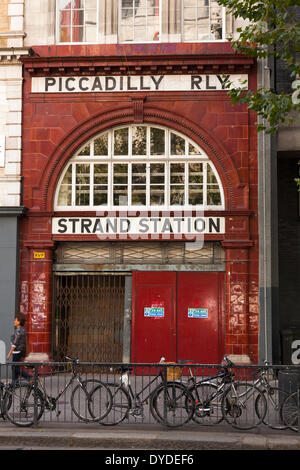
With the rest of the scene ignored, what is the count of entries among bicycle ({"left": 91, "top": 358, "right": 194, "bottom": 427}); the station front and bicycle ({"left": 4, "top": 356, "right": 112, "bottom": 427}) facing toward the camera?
1

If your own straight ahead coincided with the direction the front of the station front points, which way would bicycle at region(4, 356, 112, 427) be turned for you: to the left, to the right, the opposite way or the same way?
to the left

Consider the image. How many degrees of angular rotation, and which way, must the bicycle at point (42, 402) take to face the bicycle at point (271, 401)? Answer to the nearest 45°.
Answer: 0° — it already faces it

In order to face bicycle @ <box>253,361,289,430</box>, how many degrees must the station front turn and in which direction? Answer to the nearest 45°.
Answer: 0° — it already faces it

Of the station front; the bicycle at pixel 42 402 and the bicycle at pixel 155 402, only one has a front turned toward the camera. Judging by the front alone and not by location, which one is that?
the station front

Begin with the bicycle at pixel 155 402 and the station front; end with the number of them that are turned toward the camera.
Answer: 1

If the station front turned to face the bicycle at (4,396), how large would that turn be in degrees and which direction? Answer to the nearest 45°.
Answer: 0° — it already faces it

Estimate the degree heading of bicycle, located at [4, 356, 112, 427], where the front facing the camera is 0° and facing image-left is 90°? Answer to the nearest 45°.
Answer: approximately 270°

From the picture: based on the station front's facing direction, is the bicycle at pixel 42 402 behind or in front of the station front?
in front
